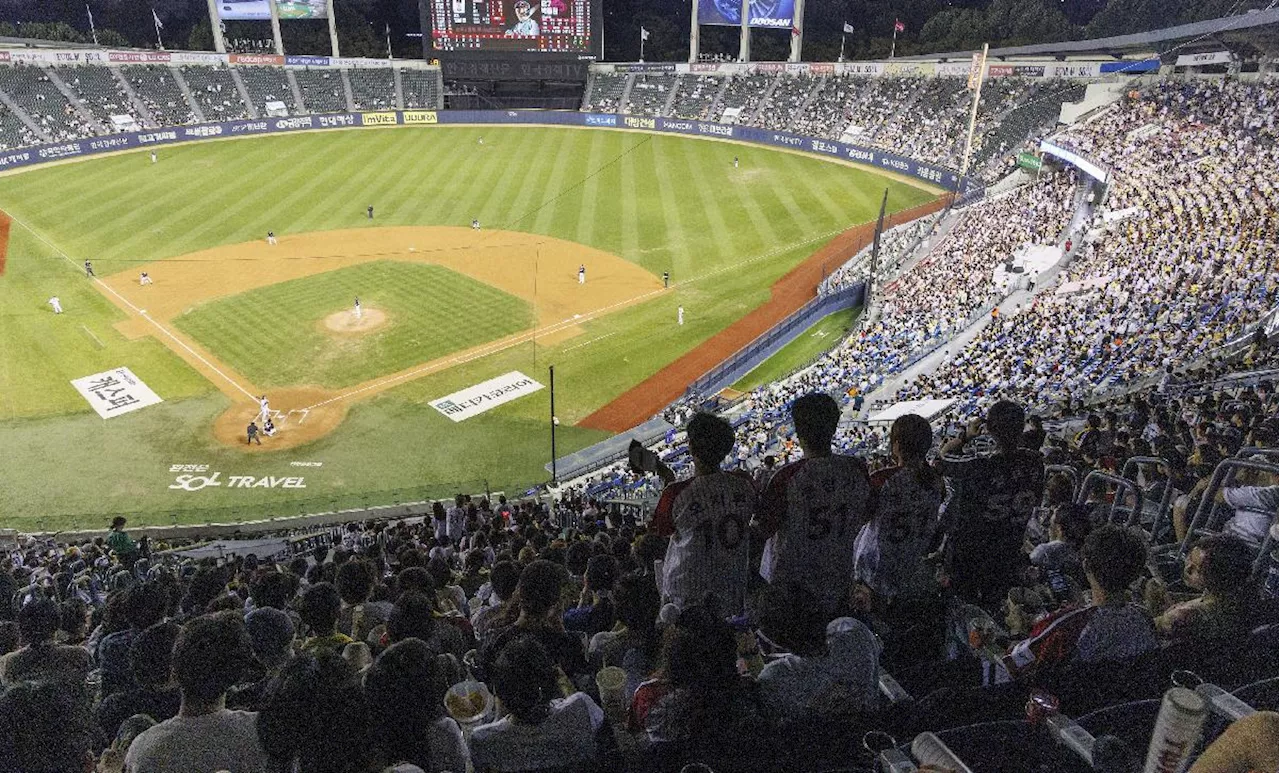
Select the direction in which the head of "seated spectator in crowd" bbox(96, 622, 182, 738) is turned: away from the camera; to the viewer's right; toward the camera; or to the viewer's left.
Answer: away from the camera

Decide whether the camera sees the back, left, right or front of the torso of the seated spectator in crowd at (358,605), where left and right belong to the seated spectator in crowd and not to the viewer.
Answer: back

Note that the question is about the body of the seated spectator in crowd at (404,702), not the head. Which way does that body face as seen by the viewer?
away from the camera

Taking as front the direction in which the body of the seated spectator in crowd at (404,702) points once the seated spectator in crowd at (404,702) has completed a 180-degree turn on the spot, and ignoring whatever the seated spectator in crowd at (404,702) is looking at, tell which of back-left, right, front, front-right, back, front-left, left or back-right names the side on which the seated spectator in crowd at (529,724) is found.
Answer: left

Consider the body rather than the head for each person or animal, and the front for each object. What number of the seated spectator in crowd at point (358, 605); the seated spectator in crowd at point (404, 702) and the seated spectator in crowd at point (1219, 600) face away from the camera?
2

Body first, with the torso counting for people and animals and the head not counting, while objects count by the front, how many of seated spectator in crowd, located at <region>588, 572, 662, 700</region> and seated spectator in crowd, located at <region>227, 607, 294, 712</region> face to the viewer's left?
0

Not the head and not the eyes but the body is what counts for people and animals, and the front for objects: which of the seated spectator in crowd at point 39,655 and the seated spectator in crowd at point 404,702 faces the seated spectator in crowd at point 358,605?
the seated spectator in crowd at point 404,702

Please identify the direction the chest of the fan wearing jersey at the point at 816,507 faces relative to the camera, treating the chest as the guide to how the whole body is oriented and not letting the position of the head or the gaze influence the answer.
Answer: away from the camera

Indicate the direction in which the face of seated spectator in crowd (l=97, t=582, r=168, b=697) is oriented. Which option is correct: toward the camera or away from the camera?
away from the camera

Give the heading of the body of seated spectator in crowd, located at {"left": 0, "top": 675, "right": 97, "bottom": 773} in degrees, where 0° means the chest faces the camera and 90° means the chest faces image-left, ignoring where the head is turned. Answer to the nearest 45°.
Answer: approximately 180°

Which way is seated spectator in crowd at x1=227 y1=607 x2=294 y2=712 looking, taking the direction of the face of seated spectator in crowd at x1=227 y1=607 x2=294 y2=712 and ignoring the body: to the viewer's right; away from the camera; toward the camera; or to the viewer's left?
away from the camera

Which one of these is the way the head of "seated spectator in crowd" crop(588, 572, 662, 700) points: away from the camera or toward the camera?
away from the camera

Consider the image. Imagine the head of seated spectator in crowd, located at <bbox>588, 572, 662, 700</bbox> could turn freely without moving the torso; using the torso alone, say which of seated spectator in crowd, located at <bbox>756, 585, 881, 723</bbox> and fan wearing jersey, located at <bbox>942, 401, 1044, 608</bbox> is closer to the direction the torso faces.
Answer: the fan wearing jersey

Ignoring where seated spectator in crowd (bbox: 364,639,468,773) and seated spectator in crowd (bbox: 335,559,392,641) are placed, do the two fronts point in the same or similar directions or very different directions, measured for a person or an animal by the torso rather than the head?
same or similar directions

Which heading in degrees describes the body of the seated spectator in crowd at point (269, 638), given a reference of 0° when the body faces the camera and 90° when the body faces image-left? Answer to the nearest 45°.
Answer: approximately 180°

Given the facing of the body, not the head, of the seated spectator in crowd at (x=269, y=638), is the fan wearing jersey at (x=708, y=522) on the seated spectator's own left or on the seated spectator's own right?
on the seated spectator's own right

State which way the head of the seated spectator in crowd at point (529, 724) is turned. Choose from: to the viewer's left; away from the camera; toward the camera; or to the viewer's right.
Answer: away from the camera

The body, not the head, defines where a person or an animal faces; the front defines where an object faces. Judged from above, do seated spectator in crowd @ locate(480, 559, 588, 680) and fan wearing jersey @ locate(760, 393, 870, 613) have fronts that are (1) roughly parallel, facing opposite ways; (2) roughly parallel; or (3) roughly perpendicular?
roughly parallel
